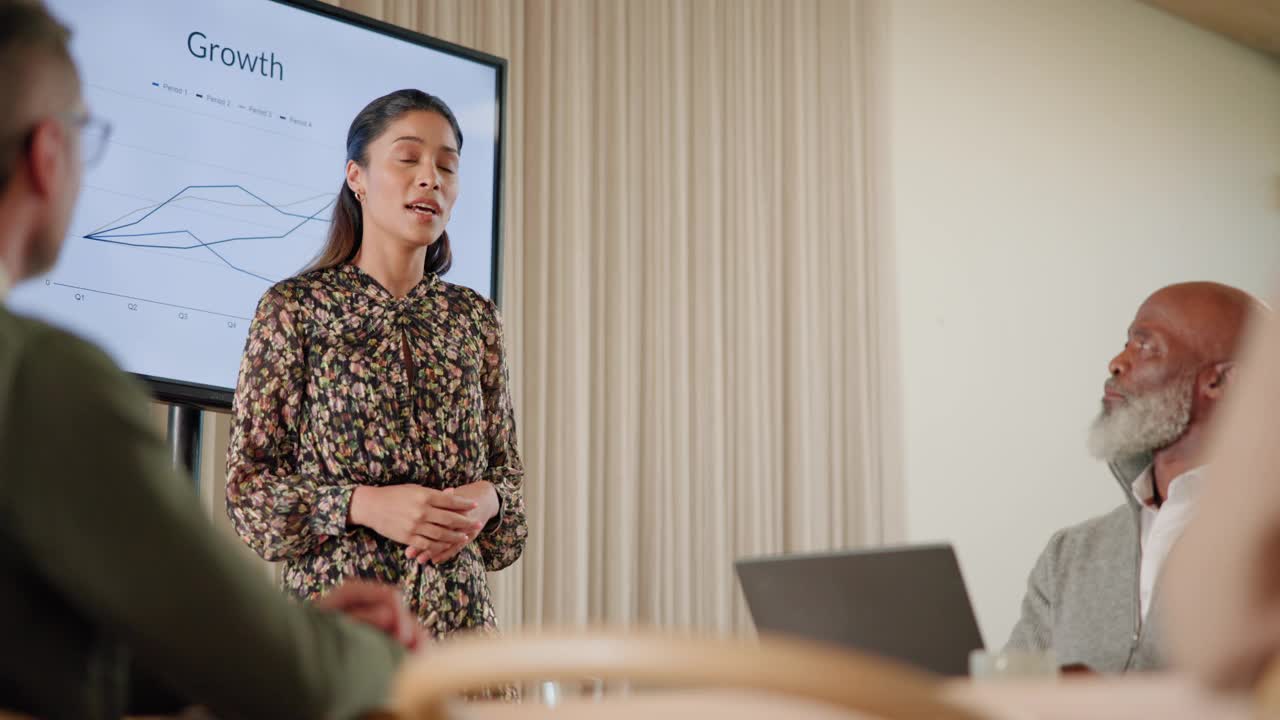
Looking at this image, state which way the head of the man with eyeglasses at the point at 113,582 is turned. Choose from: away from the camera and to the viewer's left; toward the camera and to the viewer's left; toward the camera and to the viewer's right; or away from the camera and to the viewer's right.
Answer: away from the camera and to the viewer's right

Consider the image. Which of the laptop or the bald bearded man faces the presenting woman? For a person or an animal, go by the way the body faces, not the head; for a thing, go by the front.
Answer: the bald bearded man

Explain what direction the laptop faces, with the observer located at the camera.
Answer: facing away from the viewer and to the right of the viewer

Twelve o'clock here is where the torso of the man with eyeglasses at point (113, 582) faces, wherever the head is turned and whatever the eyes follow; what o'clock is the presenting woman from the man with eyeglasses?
The presenting woman is roughly at 11 o'clock from the man with eyeglasses.

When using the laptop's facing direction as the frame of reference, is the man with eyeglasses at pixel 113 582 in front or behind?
behind

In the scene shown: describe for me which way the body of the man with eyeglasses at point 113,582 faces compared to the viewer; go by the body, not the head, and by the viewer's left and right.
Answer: facing away from the viewer and to the right of the viewer

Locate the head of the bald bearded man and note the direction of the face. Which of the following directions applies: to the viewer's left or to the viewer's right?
to the viewer's left
